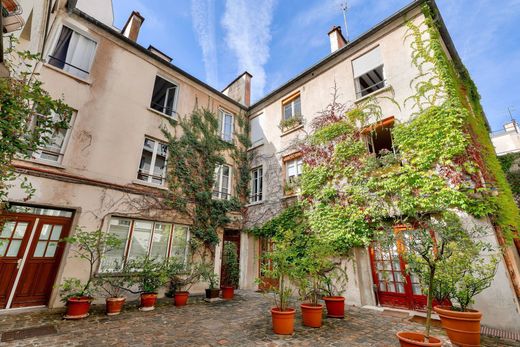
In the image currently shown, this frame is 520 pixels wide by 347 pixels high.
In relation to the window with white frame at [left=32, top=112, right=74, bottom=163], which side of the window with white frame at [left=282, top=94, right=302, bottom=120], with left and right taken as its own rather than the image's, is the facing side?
front

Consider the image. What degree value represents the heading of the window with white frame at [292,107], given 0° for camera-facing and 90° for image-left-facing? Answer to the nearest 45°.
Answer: approximately 45°

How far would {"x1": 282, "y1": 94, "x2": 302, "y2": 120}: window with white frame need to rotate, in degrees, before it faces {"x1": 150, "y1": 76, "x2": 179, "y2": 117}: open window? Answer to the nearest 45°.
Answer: approximately 45° to its right

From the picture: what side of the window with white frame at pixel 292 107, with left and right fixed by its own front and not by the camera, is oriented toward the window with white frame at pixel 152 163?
front
